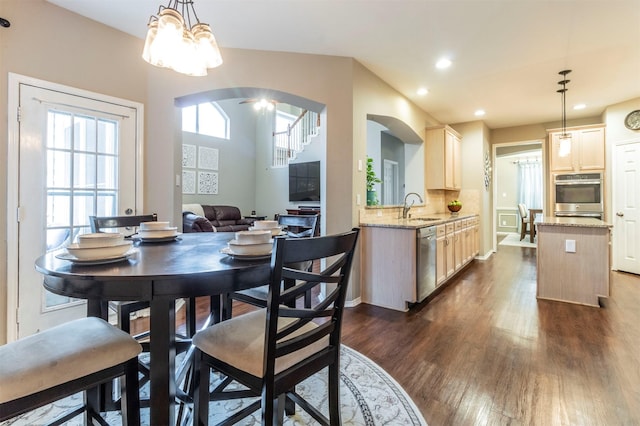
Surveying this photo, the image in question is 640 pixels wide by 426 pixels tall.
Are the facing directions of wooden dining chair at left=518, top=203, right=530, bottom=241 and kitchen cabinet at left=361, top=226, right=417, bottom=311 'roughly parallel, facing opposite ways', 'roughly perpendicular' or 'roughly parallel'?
roughly parallel

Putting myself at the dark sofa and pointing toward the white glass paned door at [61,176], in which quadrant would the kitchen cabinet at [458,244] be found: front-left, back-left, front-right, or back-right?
front-left

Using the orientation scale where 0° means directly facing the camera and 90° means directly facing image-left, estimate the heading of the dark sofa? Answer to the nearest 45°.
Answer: approximately 315°

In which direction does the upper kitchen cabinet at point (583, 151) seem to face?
toward the camera

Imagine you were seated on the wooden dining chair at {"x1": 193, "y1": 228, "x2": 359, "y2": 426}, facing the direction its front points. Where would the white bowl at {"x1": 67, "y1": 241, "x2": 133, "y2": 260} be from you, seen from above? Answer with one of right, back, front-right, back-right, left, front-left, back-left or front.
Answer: front-left

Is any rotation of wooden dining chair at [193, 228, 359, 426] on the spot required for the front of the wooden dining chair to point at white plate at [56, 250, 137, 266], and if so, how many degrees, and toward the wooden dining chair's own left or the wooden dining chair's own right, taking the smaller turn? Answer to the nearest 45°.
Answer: approximately 45° to the wooden dining chair's own left

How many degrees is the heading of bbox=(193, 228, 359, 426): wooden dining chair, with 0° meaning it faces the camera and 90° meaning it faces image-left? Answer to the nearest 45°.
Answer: approximately 135°

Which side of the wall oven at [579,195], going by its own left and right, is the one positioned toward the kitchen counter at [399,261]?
front

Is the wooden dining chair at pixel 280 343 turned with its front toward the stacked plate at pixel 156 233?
yes

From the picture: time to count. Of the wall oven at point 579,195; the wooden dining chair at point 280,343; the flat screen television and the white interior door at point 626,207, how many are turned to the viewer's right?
0

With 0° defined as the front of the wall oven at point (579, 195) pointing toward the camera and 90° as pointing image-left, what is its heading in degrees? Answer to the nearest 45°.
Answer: approximately 0°

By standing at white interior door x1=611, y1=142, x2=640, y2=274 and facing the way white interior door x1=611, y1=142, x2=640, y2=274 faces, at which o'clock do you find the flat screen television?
The flat screen television is roughly at 1 o'clock from the white interior door.

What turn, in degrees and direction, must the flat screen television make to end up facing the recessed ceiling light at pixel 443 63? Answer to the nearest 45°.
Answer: approximately 45° to its left

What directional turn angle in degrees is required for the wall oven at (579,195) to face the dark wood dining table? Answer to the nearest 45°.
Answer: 0° — it already faces it

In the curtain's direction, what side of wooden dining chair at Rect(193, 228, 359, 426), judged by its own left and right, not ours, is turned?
right

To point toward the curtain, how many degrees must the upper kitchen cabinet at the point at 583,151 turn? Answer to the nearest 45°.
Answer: approximately 180°
